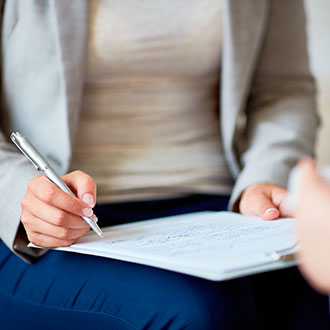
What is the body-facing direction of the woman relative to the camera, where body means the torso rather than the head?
toward the camera
